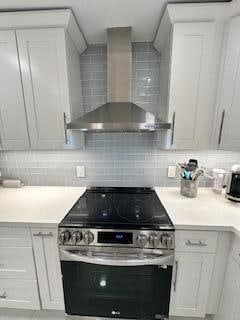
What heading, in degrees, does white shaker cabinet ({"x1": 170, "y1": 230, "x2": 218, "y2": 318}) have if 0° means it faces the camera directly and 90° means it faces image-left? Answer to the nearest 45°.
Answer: approximately 0°

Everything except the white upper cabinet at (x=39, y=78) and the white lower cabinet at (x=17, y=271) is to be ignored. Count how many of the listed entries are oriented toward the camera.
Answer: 2

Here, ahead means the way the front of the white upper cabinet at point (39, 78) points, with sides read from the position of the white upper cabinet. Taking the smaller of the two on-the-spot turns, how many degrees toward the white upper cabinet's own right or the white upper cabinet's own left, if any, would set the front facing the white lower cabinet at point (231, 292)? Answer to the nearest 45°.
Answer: approximately 45° to the white upper cabinet's own left
